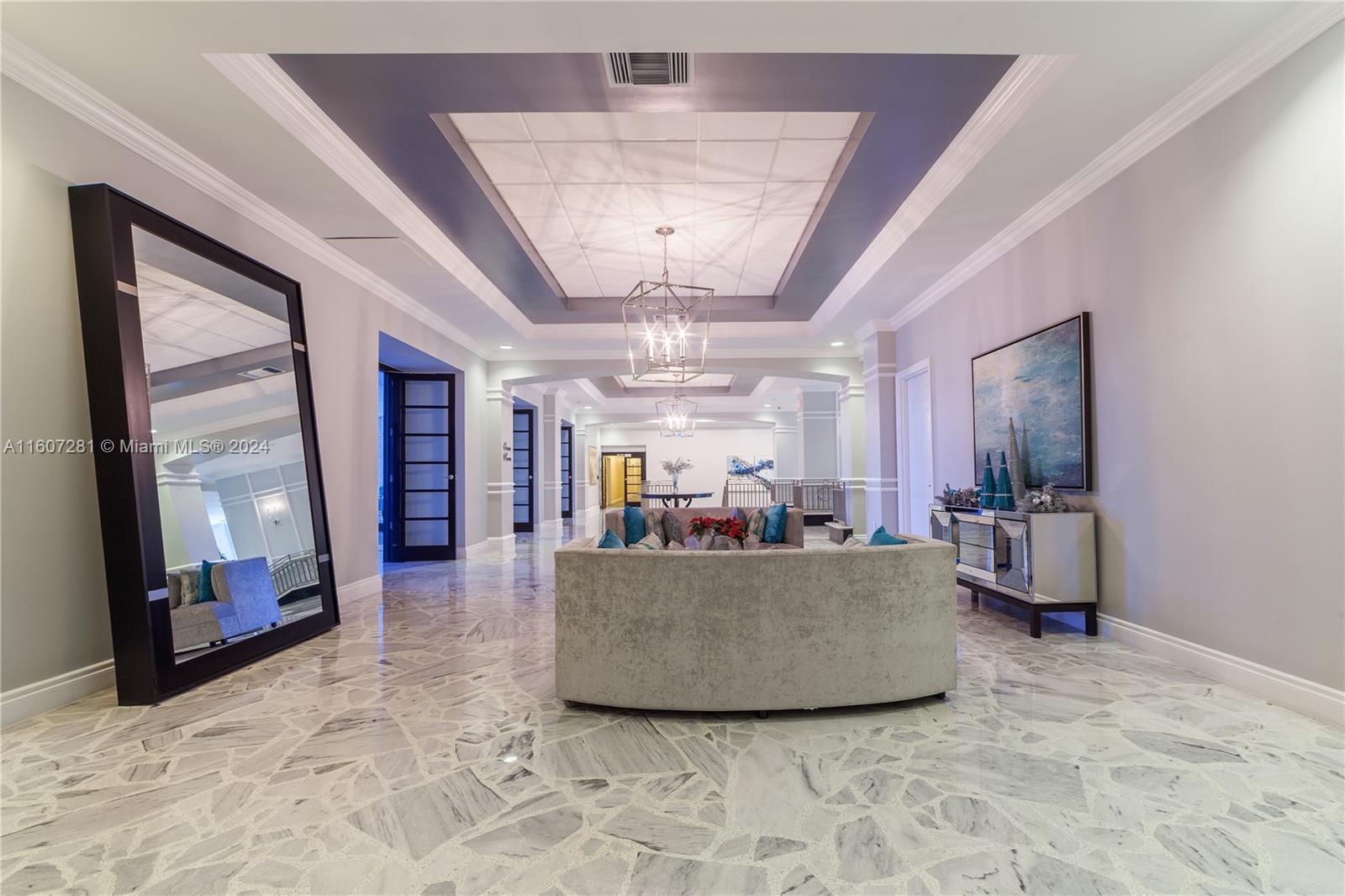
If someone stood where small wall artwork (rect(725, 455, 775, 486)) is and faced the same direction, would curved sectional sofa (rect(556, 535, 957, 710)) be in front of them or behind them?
in front

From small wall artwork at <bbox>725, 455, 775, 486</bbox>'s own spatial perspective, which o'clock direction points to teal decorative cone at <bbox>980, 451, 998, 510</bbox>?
The teal decorative cone is roughly at 12 o'clock from the small wall artwork.

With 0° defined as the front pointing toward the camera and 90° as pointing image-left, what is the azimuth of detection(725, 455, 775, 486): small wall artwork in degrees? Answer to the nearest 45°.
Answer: approximately 0°

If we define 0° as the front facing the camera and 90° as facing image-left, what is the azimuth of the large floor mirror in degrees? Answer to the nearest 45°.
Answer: approximately 315°

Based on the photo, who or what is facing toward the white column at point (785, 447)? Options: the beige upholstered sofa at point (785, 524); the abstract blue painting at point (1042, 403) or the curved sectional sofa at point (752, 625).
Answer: the curved sectional sofa

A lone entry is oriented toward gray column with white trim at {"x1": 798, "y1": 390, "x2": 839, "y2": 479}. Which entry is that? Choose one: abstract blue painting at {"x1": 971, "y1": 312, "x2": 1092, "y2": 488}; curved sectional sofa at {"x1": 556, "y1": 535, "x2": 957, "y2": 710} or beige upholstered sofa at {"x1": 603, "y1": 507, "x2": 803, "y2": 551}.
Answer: the curved sectional sofa

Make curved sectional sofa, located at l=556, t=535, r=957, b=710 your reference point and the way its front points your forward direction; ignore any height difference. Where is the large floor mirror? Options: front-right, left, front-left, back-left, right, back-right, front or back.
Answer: left

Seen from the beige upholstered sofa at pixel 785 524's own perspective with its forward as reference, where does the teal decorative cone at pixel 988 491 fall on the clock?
The teal decorative cone is roughly at 10 o'clock from the beige upholstered sofa.

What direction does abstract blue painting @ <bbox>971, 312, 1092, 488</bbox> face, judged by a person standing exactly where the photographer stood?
facing the viewer and to the left of the viewer

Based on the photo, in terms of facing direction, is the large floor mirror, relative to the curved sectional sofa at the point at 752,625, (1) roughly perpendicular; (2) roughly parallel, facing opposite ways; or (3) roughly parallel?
roughly perpendicular

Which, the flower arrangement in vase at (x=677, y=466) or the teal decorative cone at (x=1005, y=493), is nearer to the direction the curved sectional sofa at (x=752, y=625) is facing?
the flower arrangement in vase

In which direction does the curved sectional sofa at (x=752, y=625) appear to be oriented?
away from the camera

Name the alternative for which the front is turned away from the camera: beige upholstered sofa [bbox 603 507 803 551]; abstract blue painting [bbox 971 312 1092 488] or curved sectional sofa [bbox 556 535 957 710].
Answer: the curved sectional sofa

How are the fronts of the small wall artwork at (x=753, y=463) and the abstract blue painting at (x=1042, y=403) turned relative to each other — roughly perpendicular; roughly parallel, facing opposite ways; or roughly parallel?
roughly perpendicular

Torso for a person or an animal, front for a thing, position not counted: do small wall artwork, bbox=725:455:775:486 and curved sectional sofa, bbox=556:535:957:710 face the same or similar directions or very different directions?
very different directions

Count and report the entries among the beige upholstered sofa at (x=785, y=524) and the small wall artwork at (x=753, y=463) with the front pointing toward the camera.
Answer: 2

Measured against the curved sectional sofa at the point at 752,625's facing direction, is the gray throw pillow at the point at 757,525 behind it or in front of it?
in front
